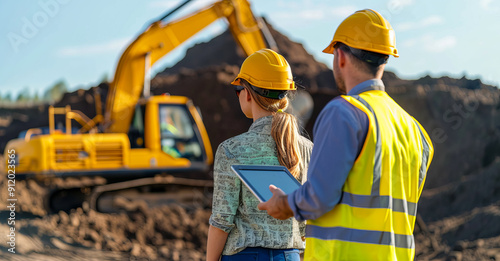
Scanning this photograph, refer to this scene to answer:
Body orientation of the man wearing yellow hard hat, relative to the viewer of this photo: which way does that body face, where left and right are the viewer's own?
facing away from the viewer and to the left of the viewer

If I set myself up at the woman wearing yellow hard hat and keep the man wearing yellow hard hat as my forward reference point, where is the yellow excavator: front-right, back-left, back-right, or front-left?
back-left

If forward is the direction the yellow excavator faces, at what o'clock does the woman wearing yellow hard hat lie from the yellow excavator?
The woman wearing yellow hard hat is roughly at 3 o'clock from the yellow excavator.

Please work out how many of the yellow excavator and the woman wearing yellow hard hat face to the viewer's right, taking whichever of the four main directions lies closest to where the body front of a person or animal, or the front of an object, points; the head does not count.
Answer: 1

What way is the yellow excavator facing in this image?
to the viewer's right

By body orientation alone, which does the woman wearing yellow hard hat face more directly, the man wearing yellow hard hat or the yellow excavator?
the yellow excavator

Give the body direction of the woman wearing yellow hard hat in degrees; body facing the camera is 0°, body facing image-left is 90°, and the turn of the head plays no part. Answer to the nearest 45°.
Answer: approximately 135°

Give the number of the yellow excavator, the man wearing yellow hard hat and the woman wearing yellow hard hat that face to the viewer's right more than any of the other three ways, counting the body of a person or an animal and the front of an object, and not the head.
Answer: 1

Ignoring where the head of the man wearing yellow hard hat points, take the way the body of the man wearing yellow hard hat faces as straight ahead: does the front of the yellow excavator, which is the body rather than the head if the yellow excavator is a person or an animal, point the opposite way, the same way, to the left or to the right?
to the right

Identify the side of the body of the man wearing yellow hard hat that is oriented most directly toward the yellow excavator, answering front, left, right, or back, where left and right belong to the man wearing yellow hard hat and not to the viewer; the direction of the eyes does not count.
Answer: front

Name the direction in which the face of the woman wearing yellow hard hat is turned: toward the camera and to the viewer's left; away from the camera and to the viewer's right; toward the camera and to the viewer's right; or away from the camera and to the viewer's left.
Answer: away from the camera and to the viewer's left

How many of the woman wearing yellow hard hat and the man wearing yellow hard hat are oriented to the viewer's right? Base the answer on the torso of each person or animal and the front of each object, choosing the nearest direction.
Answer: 0
